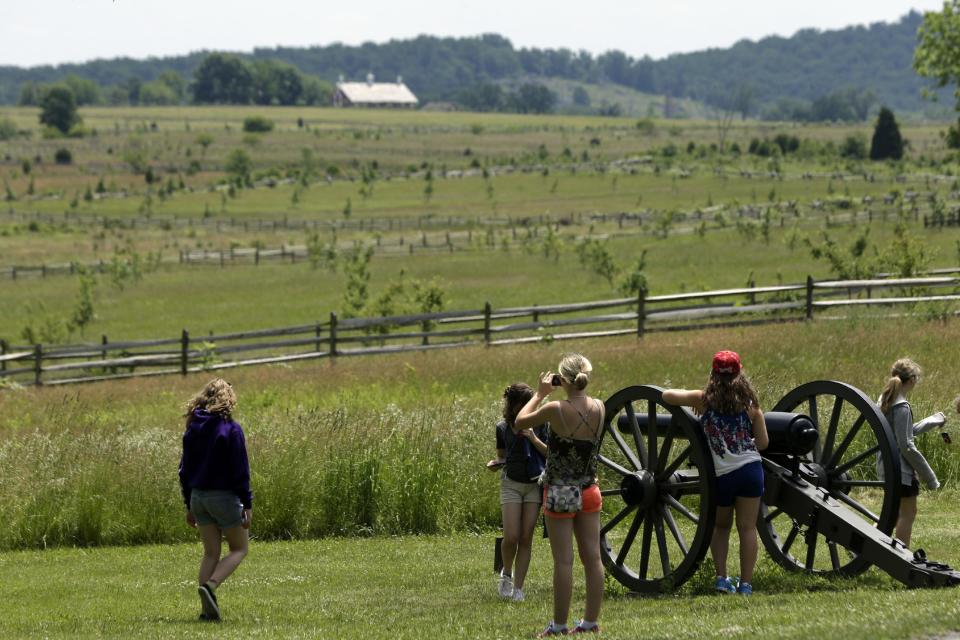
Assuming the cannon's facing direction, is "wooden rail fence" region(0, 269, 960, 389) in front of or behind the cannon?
in front

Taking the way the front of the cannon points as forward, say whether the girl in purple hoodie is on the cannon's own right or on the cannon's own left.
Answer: on the cannon's own left

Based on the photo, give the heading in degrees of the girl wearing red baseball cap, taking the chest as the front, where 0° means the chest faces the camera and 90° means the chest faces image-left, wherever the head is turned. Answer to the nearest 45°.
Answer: approximately 180°

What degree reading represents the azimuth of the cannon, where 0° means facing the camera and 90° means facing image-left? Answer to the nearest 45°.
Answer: approximately 135°

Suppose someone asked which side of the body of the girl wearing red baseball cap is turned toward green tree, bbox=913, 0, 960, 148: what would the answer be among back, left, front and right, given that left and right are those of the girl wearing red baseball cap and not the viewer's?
front

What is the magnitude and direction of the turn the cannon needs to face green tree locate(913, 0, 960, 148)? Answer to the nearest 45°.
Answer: approximately 45° to its right

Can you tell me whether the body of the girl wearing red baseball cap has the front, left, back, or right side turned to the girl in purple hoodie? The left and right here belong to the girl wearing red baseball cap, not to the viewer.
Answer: left

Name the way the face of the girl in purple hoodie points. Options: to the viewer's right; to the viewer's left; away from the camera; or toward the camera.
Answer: away from the camera

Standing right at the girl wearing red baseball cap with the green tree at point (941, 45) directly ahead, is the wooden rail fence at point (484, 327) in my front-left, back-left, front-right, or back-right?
front-left
